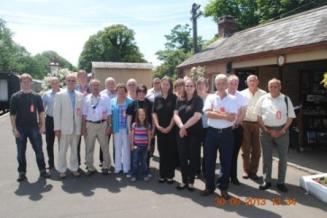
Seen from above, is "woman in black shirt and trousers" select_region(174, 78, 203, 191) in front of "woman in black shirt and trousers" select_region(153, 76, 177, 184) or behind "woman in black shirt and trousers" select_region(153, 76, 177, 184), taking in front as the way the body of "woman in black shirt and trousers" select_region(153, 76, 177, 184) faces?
in front

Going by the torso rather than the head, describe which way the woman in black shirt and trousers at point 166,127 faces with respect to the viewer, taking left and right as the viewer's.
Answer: facing the viewer

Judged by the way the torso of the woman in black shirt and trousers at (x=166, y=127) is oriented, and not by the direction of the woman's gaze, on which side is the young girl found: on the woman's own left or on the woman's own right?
on the woman's own right

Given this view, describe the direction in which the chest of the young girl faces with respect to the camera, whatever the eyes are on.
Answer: toward the camera

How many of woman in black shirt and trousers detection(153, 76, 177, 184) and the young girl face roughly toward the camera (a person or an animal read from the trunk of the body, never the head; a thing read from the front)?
2

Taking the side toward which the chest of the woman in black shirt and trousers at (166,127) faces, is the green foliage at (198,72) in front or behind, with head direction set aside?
behind

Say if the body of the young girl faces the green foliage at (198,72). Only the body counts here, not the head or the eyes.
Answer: no

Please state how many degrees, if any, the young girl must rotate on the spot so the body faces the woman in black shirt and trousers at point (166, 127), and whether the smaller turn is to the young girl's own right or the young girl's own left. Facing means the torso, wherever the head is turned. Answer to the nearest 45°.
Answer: approximately 45° to the young girl's own left

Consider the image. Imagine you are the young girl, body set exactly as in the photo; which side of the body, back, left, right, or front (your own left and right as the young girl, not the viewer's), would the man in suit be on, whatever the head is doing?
right

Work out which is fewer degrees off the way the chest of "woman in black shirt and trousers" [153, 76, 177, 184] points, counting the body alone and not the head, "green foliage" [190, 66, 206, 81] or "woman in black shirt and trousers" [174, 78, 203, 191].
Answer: the "woman in black shirt and trousers" [174, 78, 203, 191]

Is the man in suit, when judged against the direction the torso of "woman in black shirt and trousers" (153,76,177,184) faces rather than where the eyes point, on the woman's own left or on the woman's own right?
on the woman's own right

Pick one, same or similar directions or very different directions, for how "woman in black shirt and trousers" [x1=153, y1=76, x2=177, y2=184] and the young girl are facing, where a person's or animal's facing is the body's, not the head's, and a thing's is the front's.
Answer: same or similar directions

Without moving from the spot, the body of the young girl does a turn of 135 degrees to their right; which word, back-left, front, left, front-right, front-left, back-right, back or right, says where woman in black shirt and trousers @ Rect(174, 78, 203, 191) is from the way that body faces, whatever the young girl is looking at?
back
